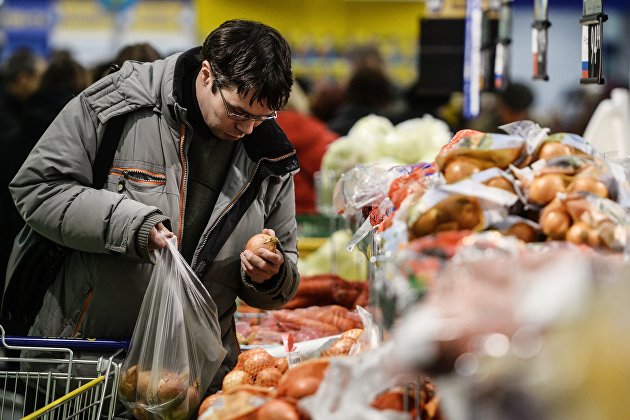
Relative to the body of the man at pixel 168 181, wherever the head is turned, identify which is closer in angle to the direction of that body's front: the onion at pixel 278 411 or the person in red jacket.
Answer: the onion

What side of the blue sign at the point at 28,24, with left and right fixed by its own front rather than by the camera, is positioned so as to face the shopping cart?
front

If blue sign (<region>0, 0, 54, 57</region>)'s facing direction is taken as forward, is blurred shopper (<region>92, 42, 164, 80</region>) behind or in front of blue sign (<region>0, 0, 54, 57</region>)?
in front

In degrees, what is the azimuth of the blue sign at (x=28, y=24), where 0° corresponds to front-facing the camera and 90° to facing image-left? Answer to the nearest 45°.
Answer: approximately 0°

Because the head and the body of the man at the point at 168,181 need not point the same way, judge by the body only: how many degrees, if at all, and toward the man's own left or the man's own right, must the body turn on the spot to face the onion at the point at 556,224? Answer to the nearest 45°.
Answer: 0° — they already face it

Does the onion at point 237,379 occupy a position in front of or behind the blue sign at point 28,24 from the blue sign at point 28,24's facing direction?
in front

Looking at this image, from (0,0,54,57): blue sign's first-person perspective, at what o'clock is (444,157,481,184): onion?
The onion is roughly at 12 o'clock from the blue sign.

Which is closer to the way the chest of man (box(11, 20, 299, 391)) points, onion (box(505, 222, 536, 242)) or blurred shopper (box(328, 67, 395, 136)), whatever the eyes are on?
the onion

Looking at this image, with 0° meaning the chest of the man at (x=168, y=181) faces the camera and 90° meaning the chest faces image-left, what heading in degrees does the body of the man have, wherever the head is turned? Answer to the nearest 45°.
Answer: approximately 315°

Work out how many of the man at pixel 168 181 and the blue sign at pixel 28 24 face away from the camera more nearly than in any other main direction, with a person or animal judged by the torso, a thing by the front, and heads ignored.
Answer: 0

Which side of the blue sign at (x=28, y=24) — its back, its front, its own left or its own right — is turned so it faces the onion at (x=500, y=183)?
front

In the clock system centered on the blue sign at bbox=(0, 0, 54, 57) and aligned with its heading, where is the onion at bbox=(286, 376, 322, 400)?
The onion is roughly at 12 o'clock from the blue sign.
